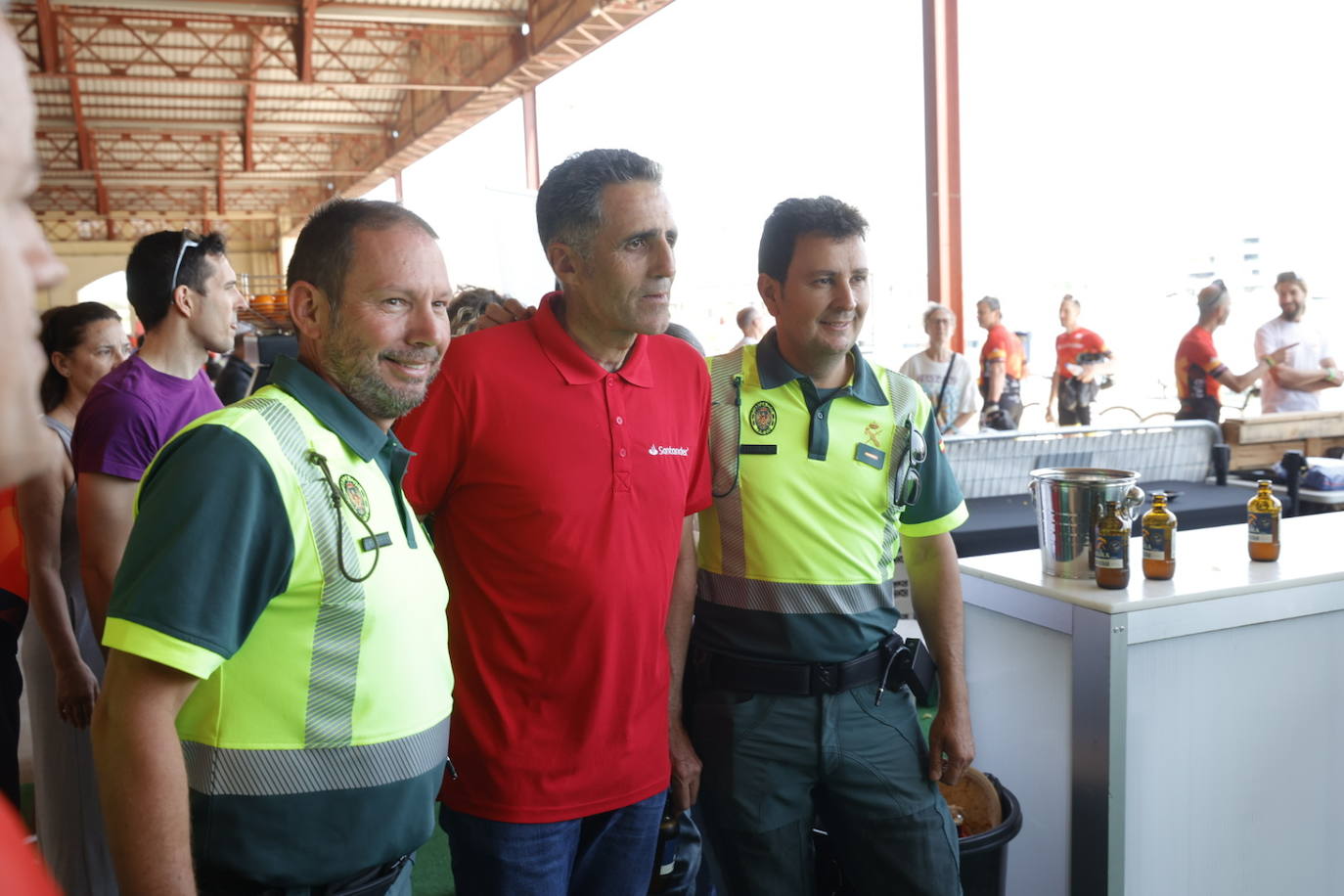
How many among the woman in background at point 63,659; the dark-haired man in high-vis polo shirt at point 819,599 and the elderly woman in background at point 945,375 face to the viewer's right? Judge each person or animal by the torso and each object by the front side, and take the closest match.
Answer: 1

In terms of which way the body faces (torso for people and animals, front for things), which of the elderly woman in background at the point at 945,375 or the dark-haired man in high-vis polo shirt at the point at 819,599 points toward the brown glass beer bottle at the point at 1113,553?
the elderly woman in background

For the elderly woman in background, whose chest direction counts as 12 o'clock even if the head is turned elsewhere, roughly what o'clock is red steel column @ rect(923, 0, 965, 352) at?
The red steel column is roughly at 6 o'clock from the elderly woman in background.

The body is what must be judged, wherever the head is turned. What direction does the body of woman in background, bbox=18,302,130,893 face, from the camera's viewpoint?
to the viewer's right

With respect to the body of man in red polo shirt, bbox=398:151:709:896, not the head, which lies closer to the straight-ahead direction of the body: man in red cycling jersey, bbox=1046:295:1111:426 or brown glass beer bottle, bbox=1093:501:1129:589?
the brown glass beer bottle

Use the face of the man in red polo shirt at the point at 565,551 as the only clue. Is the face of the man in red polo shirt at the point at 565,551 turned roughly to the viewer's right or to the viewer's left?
to the viewer's right

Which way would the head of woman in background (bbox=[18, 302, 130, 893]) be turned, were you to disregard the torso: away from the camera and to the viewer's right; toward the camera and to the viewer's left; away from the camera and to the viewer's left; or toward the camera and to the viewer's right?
toward the camera and to the viewer's right

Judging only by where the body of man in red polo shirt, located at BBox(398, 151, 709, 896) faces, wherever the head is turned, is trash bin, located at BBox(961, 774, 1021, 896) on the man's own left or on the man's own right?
on the man's own left

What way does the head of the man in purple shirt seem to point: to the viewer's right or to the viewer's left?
to the viewer's right

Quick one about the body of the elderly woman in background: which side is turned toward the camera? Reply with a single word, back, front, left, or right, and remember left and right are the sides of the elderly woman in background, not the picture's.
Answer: front

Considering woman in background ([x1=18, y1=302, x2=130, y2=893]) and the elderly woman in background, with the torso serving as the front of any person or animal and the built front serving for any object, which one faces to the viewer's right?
the woman in background

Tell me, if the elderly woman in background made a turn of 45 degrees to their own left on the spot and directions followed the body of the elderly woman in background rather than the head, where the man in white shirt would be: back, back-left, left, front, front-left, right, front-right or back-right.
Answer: front-left
